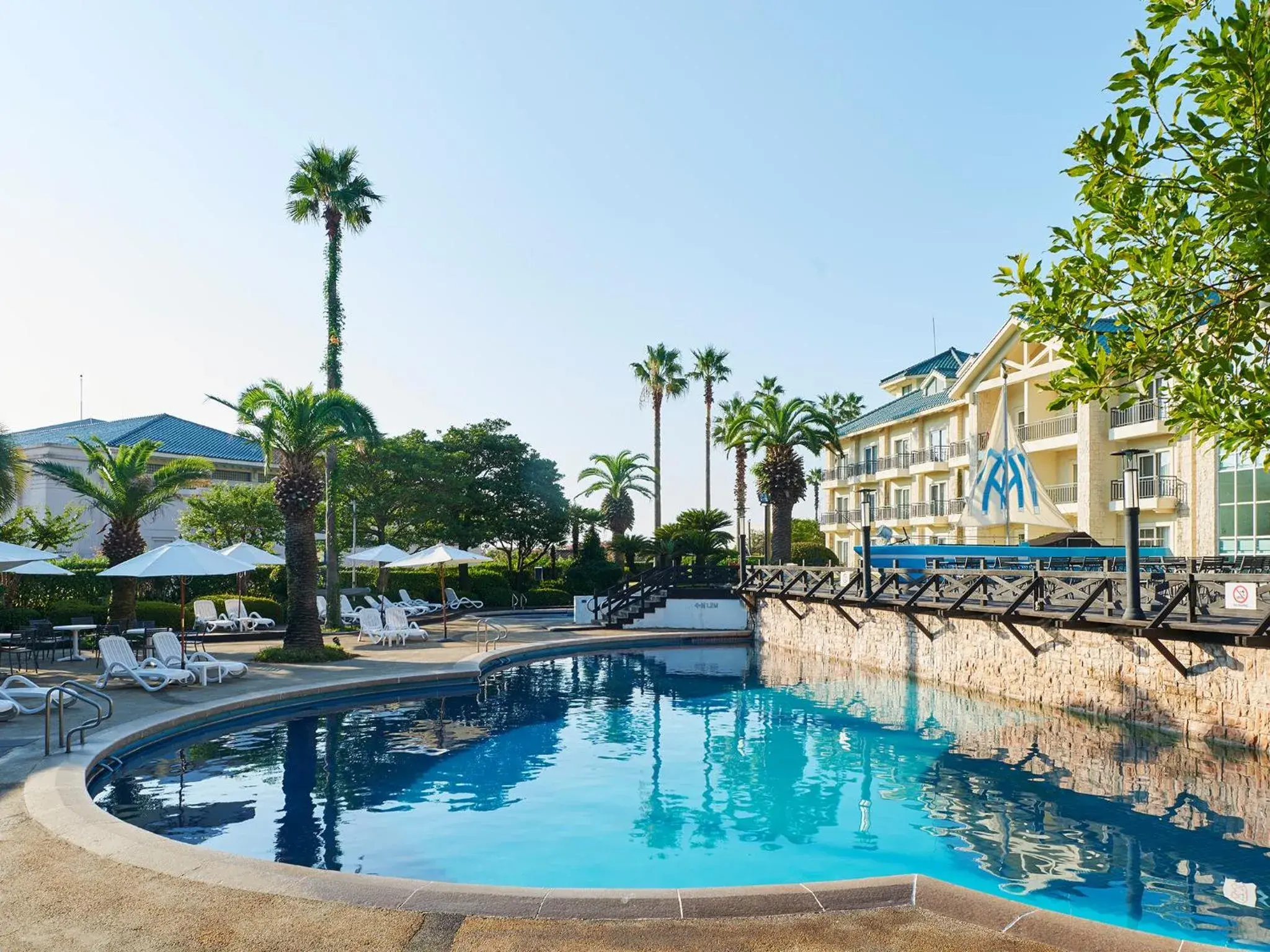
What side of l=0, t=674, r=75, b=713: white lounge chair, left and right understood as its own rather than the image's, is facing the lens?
right

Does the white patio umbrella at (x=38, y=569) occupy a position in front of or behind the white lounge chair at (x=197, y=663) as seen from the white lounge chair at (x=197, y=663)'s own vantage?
behind

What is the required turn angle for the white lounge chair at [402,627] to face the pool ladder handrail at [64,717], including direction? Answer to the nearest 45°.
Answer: approximately 45° to its right

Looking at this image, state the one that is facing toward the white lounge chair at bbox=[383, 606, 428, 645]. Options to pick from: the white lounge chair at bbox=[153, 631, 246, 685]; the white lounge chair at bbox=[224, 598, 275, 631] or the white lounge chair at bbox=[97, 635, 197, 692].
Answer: the white lounge chair at bbox=[224, 598, 275, 631]

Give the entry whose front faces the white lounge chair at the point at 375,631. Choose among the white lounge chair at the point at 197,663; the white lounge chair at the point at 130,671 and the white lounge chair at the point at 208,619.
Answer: the white lounge chair at the point at 208,619
